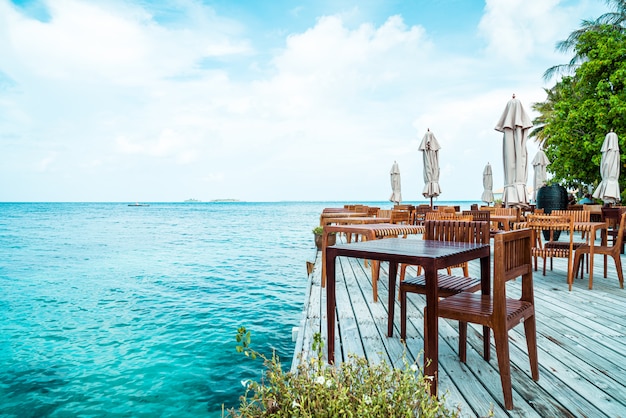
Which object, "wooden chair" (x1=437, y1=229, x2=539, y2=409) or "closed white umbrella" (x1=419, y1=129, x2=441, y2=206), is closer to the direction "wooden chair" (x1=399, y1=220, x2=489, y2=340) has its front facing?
the wooden chair

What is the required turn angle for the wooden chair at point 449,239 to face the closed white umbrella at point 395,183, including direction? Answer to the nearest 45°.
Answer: approximately 135° to its right

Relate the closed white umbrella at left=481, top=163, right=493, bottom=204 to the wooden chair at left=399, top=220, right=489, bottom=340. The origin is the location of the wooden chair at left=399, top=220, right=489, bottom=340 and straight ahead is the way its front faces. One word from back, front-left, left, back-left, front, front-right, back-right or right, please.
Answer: back-right

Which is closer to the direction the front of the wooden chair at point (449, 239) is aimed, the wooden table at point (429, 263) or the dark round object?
the wooden table

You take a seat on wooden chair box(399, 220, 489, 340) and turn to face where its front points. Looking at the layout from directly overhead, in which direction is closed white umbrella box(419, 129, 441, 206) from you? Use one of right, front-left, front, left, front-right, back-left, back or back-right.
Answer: back-right

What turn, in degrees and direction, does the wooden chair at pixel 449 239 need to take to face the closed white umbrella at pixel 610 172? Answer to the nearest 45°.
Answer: approximately 180°

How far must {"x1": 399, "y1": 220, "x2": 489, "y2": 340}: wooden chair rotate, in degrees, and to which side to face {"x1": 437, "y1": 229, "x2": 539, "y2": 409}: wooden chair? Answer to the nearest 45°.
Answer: approximately 45° to its left

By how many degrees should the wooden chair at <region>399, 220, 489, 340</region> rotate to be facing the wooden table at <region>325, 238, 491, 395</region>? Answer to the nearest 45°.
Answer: approximately 45° to its left

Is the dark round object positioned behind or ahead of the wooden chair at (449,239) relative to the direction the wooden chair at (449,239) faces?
behind

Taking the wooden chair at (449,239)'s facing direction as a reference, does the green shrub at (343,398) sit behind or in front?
in front
